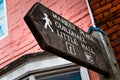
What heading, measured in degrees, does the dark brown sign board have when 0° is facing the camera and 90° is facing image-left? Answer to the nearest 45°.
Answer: approximately 315°
